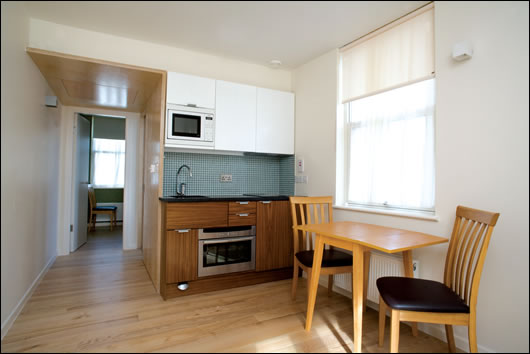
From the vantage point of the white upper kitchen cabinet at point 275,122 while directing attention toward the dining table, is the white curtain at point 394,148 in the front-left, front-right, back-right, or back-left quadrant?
front-left

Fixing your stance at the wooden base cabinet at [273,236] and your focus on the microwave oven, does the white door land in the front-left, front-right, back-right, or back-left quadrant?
front-right

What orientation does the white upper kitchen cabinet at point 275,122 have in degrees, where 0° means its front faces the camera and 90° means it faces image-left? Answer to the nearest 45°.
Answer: approximately 315°

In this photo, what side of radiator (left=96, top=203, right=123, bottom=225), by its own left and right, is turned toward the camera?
front

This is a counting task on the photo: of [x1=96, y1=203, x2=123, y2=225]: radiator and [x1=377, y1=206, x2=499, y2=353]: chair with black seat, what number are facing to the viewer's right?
0

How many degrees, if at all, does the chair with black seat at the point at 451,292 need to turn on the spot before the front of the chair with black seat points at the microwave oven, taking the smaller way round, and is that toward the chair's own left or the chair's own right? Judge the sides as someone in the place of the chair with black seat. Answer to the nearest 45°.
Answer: approximately 45° to the chair's own right

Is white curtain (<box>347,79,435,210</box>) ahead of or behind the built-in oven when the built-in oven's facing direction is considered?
ahead

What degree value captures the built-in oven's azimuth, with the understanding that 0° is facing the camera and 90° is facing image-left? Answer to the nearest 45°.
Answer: approximately 315°

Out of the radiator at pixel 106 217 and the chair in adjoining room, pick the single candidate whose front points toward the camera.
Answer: the radiator

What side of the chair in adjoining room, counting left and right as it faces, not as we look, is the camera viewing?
right

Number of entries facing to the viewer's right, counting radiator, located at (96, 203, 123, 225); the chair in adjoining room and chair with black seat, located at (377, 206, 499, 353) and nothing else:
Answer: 1

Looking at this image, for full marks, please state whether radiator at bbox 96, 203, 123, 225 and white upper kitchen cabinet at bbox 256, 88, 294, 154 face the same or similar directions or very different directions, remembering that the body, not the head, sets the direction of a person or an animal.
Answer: same or similar directions

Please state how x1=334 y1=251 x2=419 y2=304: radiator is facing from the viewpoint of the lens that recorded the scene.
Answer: facing the viewer and to the left of the viewer

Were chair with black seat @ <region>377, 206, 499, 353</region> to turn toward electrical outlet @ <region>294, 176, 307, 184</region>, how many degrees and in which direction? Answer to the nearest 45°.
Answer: approximately 90° to its right

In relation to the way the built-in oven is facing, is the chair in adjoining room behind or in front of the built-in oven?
behind

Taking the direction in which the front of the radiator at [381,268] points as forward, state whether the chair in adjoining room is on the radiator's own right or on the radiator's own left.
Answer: on the radiator's own right

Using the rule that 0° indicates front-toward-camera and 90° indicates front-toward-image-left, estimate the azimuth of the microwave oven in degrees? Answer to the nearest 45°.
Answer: approximately 315°
